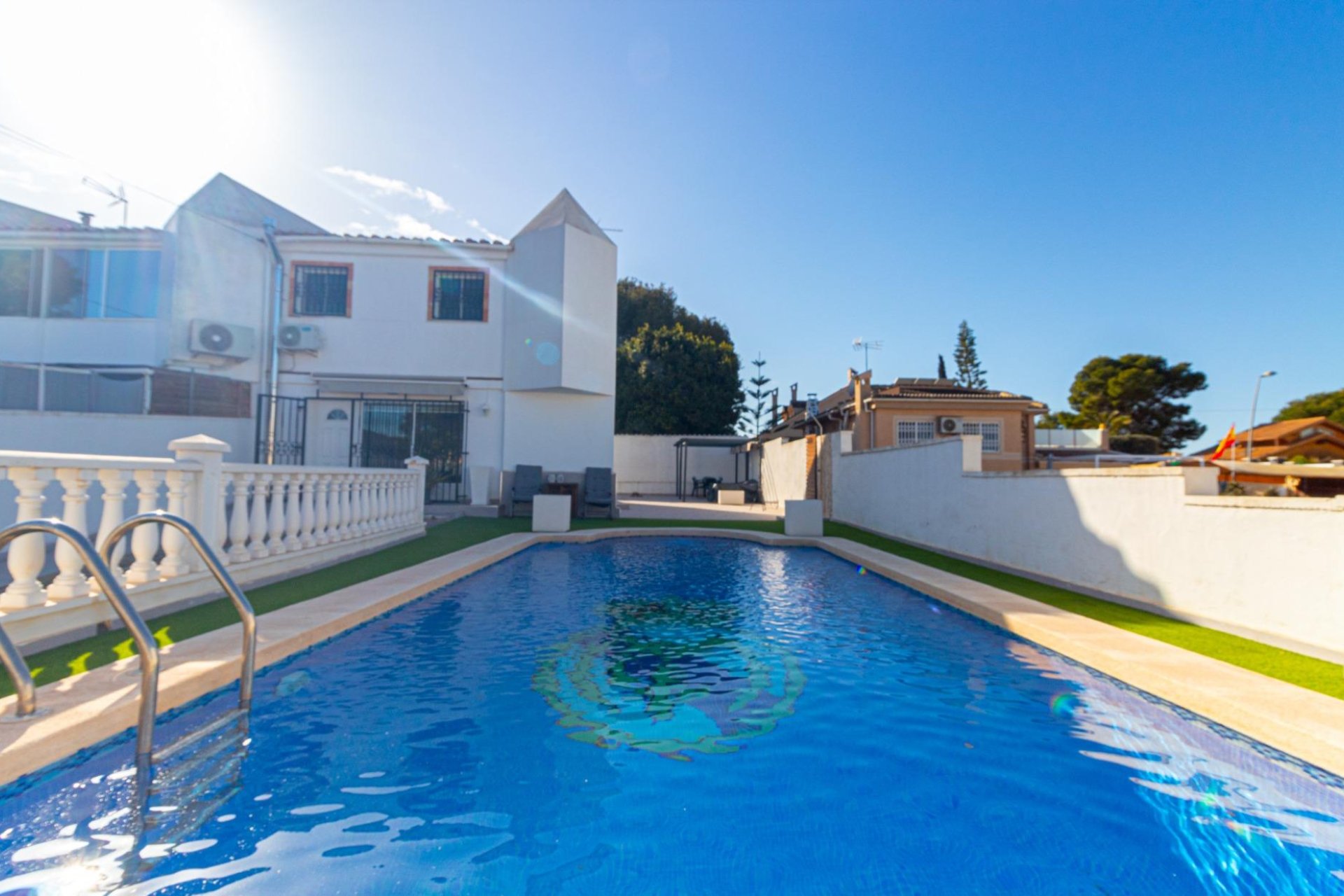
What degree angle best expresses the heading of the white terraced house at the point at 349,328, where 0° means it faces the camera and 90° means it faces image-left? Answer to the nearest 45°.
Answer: approximately 0°

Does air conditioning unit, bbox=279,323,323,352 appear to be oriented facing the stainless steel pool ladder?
yes

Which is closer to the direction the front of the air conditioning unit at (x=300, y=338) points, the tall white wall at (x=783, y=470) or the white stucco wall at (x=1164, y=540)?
the white stucco wall

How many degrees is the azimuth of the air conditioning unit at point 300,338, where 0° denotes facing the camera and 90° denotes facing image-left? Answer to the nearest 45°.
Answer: approximately 0°

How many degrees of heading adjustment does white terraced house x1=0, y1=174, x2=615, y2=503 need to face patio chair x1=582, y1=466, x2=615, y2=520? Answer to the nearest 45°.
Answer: approximately 45° to its left

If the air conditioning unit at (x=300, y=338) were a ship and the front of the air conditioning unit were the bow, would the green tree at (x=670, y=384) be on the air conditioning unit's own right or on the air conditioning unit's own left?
on the air conditioning unit's own left

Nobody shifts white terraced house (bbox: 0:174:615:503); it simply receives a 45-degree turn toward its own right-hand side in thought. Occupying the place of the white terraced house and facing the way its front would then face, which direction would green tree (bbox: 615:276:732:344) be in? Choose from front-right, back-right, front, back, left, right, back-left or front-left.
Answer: back

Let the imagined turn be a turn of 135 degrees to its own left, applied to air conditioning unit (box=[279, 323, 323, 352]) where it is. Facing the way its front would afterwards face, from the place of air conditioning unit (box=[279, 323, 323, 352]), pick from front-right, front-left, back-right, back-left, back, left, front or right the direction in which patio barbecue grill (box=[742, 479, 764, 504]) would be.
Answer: front-right

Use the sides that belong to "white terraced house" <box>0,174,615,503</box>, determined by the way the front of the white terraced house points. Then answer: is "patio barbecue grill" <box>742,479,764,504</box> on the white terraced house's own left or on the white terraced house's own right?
on the white terraced house's own left

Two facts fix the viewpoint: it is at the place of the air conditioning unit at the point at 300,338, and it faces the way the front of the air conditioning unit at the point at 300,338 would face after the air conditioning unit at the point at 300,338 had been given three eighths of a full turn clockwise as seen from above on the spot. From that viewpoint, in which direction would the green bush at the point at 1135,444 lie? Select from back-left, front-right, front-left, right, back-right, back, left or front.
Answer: back-right

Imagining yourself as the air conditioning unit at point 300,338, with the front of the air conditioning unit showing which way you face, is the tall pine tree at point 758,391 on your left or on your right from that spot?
on your left

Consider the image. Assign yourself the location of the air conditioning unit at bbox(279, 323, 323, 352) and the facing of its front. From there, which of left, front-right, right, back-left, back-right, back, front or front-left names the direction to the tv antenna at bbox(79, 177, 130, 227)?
back-right

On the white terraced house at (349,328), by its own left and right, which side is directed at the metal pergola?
left
